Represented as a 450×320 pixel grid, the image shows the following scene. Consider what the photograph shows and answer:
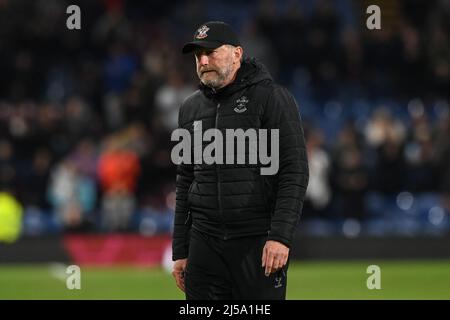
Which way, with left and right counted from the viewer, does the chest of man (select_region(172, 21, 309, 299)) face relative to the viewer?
facing the viewer and to the left of the viewer

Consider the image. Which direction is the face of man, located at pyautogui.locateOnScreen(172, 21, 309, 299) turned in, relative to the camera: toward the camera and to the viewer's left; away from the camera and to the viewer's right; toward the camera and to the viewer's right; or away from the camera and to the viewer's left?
toward the camera and to the viewer's left

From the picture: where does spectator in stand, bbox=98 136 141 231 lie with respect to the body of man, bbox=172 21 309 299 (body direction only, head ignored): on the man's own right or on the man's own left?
on the man's own right
